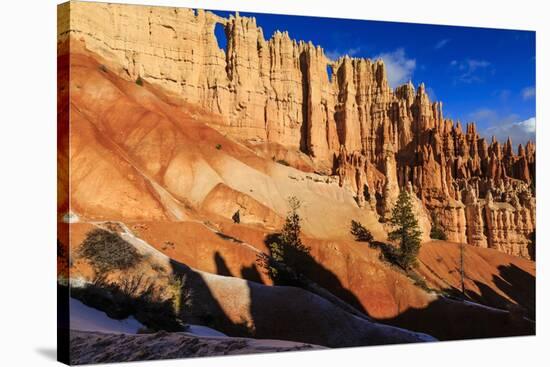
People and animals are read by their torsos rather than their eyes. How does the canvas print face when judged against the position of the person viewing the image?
facing the viewer and to the right of the viewer
